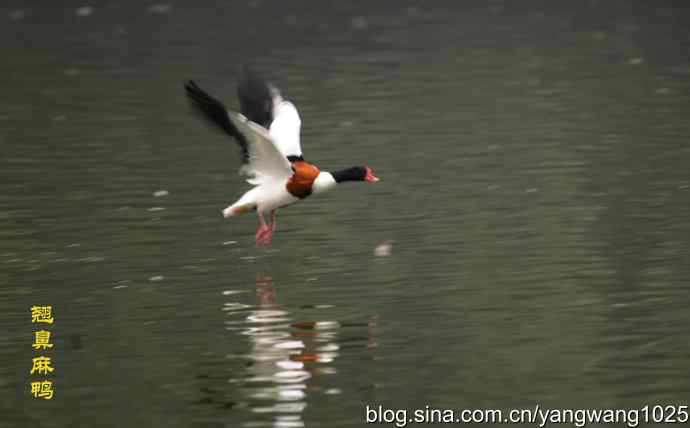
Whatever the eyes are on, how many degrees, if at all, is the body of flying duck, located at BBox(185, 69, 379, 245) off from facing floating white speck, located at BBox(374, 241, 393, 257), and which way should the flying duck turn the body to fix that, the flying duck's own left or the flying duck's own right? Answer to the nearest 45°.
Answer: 0° — it already faces it

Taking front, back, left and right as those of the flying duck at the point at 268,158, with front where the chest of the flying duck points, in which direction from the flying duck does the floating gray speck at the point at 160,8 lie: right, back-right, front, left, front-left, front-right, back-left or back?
left

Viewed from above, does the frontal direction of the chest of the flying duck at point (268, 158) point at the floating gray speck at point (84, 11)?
no

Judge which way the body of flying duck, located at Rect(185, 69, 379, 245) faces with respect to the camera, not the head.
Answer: to the viewer's right
